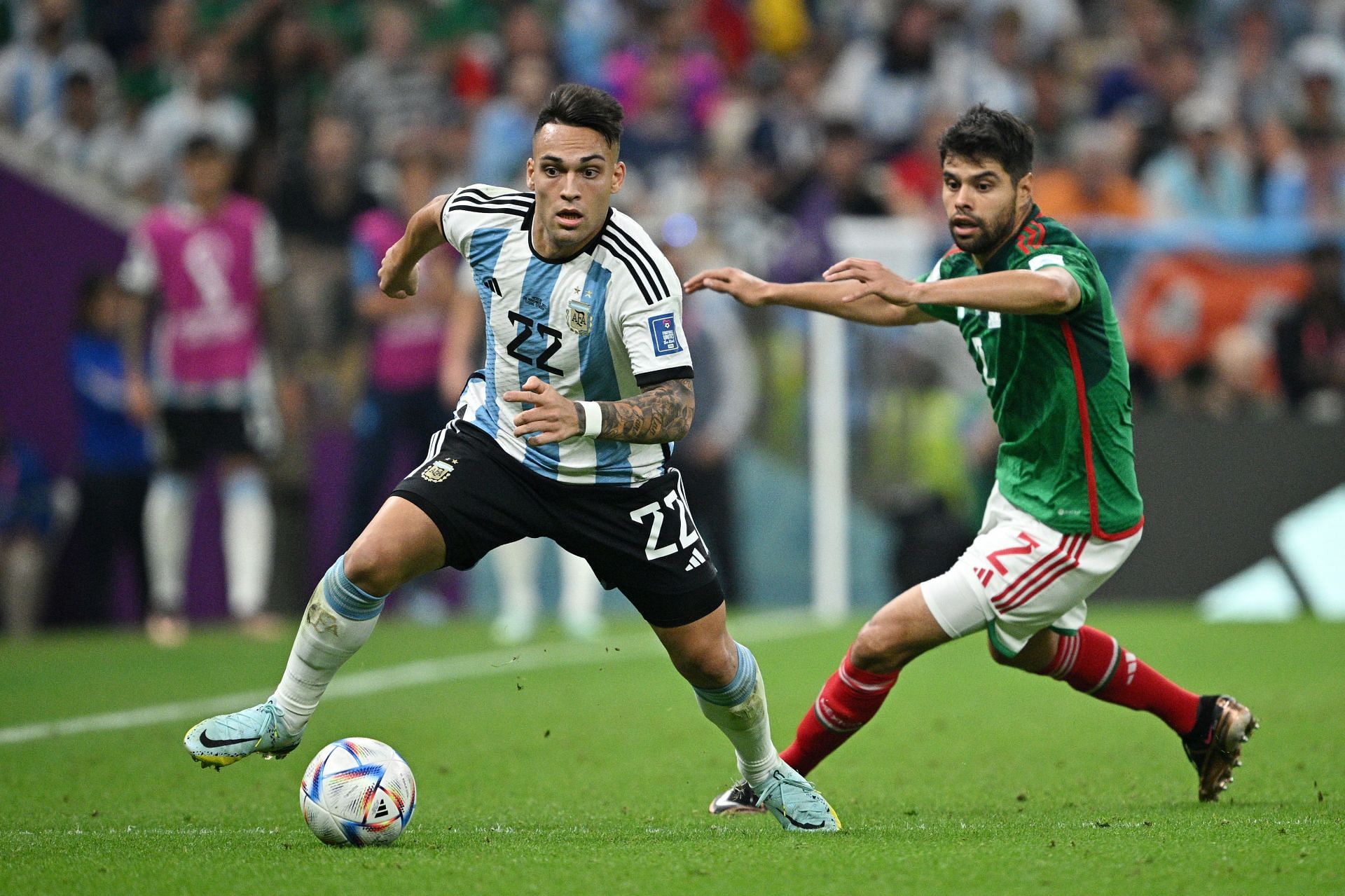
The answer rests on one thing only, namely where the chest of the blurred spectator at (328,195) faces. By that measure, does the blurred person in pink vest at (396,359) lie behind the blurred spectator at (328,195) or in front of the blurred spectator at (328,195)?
in front

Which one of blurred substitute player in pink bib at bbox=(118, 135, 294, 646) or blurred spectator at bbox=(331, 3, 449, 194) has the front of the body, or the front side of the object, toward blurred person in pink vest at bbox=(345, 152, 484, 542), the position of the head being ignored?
blurred spectator at bbox=(331, 3, 449, 194)

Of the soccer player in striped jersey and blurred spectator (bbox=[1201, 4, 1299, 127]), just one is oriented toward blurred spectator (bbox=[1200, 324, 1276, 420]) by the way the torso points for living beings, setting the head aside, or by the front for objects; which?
blurred spectator (bbox=[1201, 4, 1299, 127])

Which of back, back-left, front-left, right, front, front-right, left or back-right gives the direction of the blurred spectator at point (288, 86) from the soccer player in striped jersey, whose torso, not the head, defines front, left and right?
back

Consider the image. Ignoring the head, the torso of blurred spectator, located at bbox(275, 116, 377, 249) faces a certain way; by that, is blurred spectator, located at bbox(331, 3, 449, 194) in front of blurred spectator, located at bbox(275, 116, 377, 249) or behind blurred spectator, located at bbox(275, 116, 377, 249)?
behind

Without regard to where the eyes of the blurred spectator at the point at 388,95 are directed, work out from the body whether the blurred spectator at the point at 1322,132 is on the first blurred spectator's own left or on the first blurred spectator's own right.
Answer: on the first blurred spectator's own left

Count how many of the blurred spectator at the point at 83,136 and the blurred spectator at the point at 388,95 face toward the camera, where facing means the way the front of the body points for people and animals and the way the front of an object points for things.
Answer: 2

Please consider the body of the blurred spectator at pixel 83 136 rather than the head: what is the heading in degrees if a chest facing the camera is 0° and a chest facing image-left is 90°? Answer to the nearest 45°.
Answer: approximately 0°

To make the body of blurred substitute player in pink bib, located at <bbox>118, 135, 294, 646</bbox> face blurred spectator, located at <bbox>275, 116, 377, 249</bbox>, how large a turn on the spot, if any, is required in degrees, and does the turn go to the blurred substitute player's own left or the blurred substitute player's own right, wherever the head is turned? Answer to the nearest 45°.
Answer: approximately 135° to the blurred substitute player's own left

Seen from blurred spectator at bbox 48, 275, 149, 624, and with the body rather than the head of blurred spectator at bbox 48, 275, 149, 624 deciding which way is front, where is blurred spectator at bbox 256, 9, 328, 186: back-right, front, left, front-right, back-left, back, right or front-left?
left

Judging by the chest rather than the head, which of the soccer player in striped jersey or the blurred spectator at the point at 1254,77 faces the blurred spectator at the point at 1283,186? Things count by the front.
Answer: the blurred spectator at the point at 1254,77
